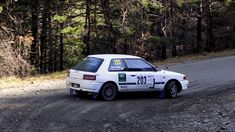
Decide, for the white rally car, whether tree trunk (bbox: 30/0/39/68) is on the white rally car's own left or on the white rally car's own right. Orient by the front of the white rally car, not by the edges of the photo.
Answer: on the white rally car's own left

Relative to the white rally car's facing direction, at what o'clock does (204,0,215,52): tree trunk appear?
The tree trunk is roughly at 11 o'clock from the white rally car.

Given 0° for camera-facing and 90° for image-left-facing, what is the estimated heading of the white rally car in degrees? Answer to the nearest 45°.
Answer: approximately 225°
